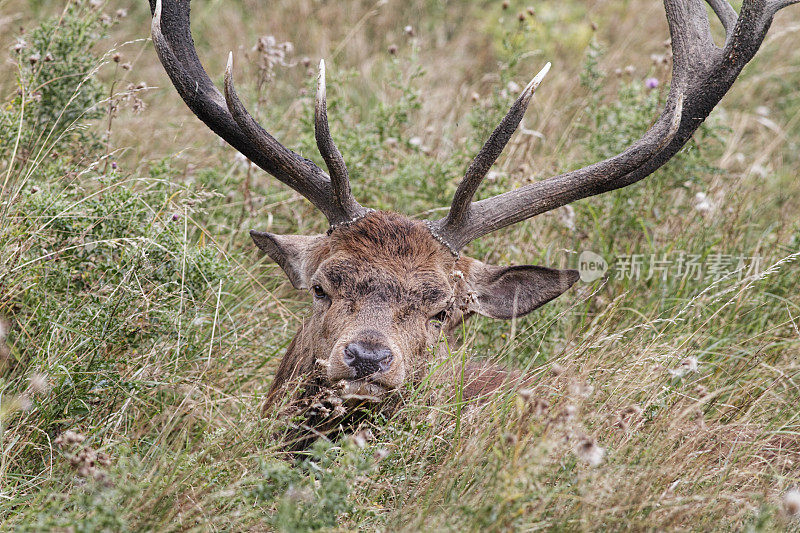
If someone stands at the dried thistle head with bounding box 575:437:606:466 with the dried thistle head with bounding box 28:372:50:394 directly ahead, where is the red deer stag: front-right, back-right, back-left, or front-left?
front-right

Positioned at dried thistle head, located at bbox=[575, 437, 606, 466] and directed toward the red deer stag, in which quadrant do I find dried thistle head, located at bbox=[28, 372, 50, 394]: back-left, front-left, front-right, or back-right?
front-left

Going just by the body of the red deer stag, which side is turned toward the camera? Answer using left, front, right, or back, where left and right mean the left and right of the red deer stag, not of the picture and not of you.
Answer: front

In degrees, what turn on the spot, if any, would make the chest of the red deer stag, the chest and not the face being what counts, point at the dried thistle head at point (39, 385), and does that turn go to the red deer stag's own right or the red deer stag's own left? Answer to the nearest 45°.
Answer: approximately 45° to the red deer stag's own right

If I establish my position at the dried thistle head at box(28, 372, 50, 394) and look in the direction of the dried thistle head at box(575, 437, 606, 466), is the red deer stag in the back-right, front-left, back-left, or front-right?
front-left
